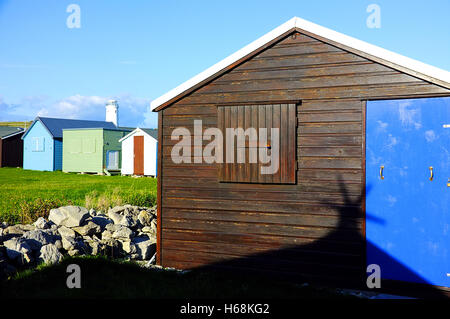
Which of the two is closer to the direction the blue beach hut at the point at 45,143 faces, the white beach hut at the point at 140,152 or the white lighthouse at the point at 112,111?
the white beach hut

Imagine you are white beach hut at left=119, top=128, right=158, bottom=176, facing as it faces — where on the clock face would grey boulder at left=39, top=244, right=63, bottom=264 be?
The grey boulder is roughly at 12 o'clock from the white beach hut.

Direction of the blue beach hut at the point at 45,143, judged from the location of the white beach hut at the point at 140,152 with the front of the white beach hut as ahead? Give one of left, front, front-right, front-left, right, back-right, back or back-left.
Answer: back-right

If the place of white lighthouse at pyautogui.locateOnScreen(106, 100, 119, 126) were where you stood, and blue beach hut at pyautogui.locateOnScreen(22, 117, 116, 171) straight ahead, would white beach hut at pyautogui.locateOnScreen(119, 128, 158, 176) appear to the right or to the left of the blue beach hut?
left

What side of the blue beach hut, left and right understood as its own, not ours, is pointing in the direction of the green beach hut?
left

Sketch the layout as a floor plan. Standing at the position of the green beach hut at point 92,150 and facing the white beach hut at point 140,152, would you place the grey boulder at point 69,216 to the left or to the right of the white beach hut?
right

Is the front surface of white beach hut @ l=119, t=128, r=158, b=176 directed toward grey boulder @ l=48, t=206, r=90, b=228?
yes

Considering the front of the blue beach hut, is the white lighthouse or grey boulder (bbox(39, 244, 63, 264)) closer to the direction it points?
the grey boulder

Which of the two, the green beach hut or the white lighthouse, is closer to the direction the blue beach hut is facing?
the green beach hut

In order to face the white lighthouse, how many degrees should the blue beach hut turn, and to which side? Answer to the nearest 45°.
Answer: approximately 180°

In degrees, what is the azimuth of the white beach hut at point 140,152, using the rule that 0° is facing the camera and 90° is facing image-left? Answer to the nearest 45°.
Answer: approximately 0°
